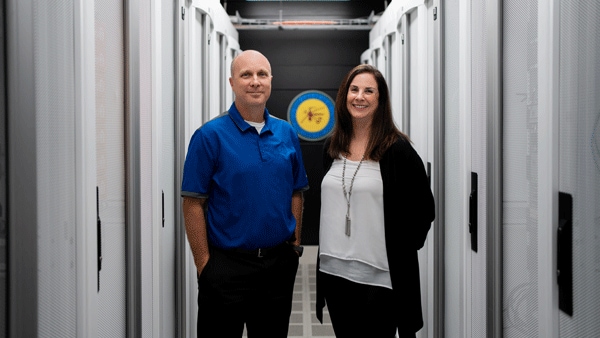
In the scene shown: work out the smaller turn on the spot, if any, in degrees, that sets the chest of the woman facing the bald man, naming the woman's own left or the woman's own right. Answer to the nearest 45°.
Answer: approximately 45° to the woman's own right

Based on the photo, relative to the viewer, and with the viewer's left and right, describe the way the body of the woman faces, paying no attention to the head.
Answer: facing the viewer and to the left of the viewer
